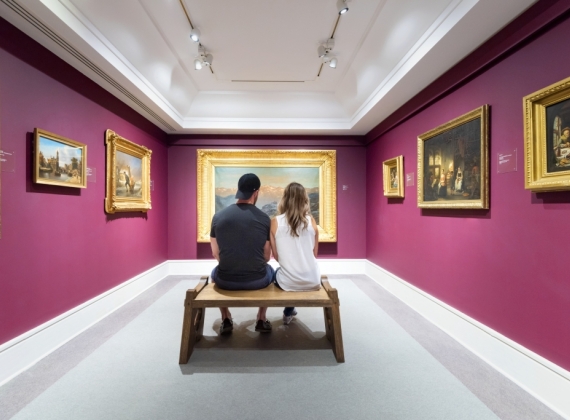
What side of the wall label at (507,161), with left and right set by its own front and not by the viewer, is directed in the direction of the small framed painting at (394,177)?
right

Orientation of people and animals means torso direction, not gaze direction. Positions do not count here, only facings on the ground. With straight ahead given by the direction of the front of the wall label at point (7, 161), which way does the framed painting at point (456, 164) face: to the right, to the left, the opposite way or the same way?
the opposite way

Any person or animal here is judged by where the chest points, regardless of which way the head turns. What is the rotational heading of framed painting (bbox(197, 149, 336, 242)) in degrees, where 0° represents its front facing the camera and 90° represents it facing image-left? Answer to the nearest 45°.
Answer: approximately 0°

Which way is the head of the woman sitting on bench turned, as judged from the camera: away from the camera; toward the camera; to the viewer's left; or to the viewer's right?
away from the camera

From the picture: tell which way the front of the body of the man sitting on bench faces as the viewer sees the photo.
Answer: away from the camera

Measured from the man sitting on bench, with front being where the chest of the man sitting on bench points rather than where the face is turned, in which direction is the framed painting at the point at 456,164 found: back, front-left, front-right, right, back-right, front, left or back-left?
right

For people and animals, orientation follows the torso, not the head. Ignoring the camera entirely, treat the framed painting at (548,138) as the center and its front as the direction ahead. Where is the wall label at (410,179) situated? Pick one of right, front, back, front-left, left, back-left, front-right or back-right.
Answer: right

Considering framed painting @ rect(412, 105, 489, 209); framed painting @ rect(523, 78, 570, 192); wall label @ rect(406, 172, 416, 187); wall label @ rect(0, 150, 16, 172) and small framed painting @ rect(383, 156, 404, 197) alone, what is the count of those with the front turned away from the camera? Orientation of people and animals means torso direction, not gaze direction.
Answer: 0

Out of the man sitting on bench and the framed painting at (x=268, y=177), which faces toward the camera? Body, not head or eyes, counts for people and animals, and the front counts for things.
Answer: the framed painting

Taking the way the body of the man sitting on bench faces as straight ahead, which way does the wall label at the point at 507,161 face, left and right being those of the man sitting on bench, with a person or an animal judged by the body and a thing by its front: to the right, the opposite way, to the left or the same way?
to the left

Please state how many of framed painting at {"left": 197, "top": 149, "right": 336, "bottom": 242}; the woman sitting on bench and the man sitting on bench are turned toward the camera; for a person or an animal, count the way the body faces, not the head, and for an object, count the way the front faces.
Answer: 1

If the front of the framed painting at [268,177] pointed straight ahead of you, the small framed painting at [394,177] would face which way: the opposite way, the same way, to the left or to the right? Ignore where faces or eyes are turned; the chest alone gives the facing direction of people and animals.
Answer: to the right

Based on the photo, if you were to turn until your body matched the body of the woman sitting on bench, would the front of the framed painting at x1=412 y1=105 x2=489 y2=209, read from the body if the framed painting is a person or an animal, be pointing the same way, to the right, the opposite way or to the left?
to the left

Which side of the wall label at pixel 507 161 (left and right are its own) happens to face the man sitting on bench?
front

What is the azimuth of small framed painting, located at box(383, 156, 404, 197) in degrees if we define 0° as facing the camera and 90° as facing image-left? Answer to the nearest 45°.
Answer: approximately 45°

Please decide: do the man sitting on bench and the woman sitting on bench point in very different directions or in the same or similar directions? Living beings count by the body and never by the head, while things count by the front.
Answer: same or similar directions

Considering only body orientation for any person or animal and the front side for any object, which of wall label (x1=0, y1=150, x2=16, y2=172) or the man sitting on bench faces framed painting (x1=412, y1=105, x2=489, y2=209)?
the wall label

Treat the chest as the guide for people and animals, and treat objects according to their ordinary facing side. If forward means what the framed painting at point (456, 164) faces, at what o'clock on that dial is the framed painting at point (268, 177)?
the framed painting at point (268, 177) is roughly at 2 o'clock from the framed painting at point (456, 164).

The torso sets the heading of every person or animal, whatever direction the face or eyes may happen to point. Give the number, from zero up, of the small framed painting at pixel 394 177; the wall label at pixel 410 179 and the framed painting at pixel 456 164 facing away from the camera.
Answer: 0

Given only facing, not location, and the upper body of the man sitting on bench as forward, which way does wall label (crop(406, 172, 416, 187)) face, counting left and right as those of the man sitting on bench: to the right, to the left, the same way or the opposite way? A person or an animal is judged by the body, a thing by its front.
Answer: to the left

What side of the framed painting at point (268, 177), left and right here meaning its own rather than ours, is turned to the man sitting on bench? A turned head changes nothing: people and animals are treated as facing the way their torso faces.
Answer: front

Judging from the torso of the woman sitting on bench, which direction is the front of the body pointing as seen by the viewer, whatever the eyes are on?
away from the camera
